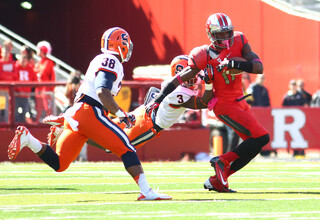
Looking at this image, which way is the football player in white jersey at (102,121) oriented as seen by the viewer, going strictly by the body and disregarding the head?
to the viewer's right

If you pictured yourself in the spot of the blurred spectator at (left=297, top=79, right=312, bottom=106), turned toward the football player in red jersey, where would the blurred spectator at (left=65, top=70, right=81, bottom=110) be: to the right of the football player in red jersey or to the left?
right

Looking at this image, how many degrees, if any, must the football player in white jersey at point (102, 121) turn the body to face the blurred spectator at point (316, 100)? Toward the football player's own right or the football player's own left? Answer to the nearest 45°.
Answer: approximately 45° to the football player's own left

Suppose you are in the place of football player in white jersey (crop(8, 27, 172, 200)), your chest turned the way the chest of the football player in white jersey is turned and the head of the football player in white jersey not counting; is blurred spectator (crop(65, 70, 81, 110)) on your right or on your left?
on your left

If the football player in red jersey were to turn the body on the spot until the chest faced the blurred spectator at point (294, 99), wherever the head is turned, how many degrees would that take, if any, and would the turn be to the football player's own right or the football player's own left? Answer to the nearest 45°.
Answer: approximately 135° to the football player's own left

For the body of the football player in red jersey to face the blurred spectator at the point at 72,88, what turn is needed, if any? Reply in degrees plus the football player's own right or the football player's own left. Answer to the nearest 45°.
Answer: approximately 180°

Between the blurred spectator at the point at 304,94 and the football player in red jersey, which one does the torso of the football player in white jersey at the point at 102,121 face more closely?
the football player in red jersey

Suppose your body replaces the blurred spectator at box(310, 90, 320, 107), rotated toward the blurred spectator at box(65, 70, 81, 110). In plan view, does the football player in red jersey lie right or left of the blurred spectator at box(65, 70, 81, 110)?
left

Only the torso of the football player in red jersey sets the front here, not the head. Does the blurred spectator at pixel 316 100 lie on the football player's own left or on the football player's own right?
on the football player's own left

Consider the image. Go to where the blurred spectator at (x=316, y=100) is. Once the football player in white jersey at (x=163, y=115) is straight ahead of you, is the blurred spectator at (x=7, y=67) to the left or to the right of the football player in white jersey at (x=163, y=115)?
right
